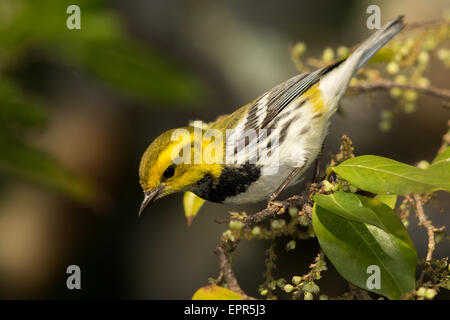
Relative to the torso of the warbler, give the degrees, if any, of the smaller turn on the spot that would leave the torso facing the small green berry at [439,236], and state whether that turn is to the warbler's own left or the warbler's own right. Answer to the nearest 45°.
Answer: approximately 135° to the warbler's own left

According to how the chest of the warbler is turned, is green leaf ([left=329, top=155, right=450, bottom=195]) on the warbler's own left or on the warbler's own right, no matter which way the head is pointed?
on the warbler's own left

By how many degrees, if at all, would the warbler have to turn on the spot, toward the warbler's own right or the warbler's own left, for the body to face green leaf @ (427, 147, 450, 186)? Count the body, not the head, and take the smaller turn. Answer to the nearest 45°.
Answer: approximately 135° to the warbler's own left

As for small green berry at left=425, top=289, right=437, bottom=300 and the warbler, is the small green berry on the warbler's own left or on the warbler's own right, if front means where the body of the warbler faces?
on the warbler's own left

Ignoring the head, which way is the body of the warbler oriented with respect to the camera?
to the viewer's left
